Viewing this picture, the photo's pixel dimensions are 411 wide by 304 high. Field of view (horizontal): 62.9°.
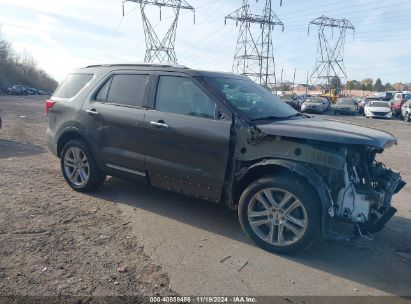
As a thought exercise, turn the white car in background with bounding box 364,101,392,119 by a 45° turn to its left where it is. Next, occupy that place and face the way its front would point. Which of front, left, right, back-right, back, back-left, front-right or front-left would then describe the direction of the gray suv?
front-right

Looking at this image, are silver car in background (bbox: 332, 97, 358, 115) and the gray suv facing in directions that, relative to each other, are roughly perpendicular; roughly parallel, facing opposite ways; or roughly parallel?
roughly perpendicular

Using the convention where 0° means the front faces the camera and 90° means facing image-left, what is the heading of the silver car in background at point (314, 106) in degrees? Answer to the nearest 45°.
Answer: approximately 45°

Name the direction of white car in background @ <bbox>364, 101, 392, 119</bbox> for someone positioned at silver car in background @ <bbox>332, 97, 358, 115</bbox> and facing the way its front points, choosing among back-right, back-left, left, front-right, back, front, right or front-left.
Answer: left

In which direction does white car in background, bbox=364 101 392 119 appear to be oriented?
toward the camera

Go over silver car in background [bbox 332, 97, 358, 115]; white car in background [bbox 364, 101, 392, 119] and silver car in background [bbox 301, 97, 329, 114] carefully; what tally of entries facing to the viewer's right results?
0

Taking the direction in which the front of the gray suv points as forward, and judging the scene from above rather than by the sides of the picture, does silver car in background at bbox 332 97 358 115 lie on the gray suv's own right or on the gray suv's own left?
on the gray suv's own left

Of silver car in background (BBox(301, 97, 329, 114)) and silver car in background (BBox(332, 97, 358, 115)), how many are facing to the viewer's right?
0
